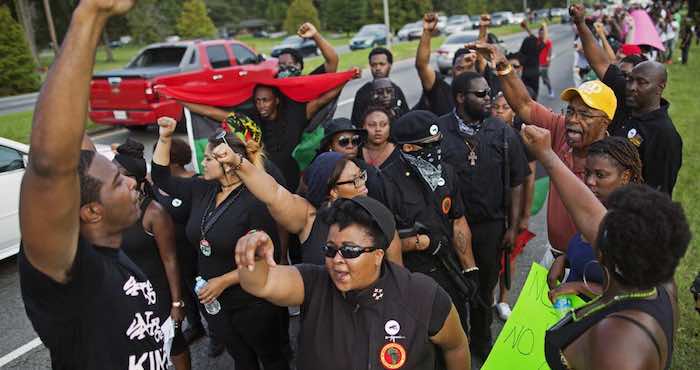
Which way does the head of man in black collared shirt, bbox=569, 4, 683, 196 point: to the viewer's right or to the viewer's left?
to the viewer's left

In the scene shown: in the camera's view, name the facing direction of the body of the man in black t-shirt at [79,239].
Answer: to the viewer's right

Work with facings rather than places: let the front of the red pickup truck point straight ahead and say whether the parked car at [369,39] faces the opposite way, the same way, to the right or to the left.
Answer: the opposite way

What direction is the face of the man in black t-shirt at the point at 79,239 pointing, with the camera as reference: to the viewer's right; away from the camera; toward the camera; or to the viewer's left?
to the viewer's right

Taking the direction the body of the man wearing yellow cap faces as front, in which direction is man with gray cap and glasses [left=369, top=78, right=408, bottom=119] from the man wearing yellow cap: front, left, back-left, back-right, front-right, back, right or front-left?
right

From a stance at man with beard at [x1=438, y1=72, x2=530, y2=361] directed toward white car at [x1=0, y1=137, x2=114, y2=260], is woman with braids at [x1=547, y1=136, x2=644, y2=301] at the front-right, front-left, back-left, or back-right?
back-left

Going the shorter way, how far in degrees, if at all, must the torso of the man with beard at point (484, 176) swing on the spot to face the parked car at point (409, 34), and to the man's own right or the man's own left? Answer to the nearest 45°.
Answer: approximately 180°

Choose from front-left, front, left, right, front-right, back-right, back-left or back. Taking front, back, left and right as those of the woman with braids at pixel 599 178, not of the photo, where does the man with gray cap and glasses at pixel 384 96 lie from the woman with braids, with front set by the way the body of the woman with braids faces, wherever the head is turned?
right

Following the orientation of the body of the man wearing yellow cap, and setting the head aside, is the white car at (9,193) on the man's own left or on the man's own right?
on the man's own right

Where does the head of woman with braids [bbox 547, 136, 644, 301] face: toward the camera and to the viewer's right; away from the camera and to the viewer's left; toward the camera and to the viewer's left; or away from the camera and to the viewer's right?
toward the camera and to the viewer's left

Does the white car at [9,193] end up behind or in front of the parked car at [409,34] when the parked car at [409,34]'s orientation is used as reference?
in front

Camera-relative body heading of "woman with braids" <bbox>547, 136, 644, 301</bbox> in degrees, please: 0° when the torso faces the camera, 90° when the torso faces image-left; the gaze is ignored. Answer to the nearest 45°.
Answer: approximately 45°
